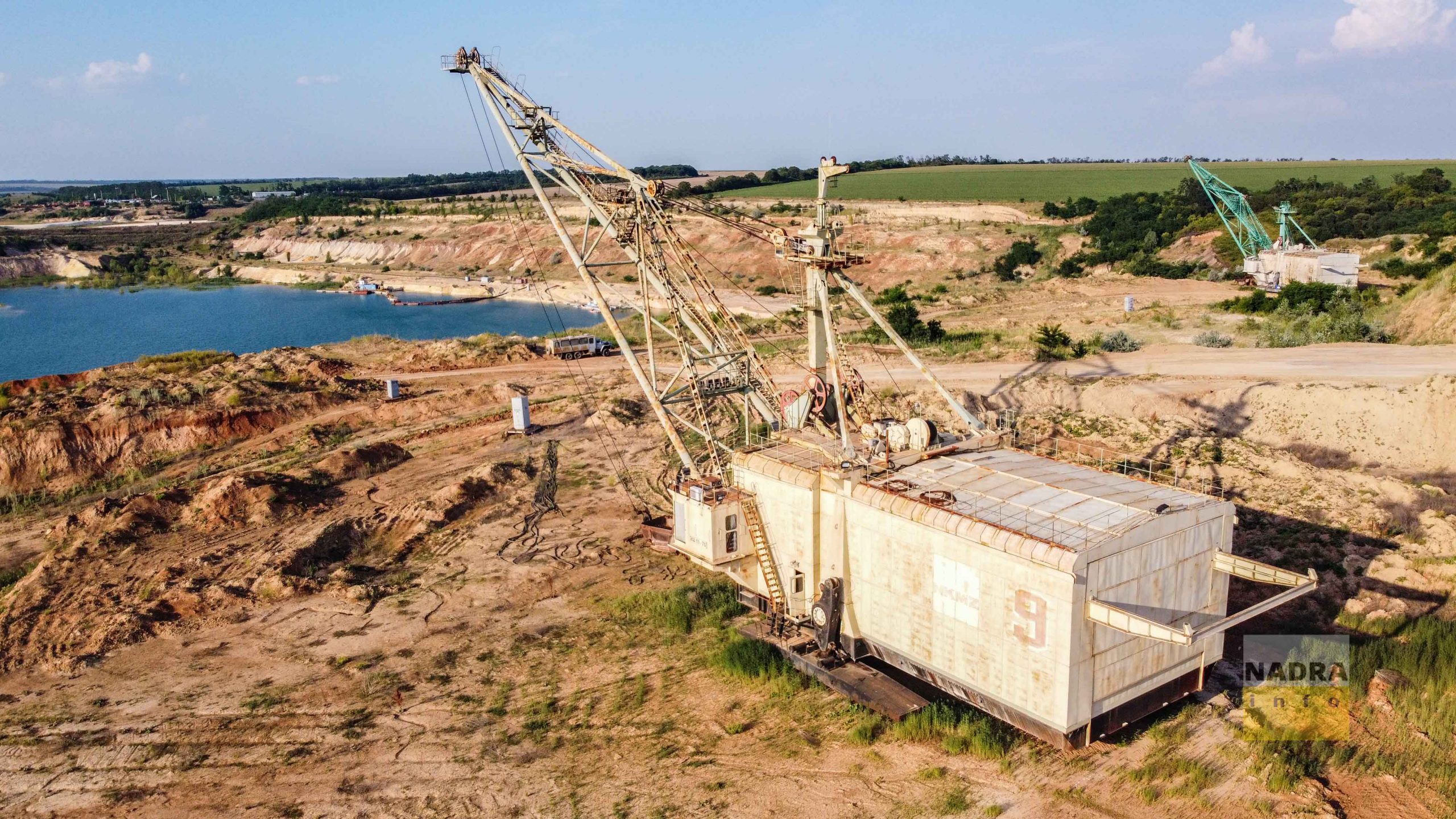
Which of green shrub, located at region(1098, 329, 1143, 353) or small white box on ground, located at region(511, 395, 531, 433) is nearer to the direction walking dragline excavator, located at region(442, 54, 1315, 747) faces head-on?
the small white box on ground

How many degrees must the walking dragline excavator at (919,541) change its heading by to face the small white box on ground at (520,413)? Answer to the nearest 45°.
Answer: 0° — it already faces it

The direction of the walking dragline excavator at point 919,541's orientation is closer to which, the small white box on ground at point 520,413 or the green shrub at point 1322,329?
the small white box on ground

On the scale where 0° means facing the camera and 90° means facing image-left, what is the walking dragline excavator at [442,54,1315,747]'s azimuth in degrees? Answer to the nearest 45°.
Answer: approximately 135°

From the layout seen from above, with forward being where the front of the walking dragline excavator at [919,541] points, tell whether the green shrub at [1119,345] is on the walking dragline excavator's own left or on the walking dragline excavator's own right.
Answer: on the walking dragline excavator's own right

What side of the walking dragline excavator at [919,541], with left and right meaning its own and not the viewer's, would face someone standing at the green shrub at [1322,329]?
right
